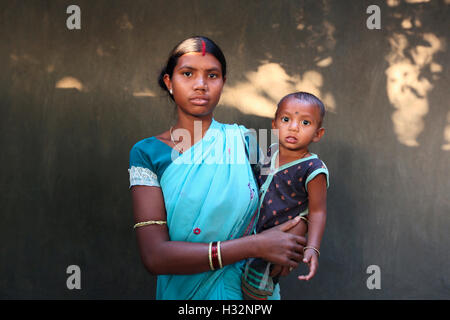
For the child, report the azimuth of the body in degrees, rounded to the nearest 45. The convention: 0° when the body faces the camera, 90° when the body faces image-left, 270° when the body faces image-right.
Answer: approximately 45°

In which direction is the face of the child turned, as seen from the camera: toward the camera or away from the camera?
toward the camera
